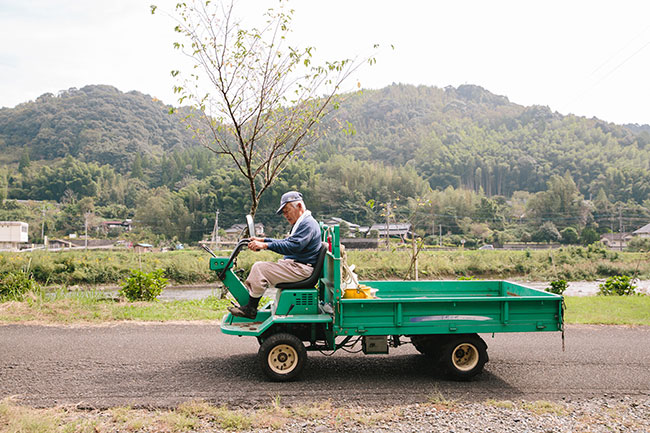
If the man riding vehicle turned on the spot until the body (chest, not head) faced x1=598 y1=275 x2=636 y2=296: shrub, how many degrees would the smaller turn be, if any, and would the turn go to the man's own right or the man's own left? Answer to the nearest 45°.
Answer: approximately 135° to the man's own right

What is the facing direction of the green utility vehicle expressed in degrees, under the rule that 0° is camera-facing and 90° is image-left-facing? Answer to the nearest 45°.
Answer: approximately 90°

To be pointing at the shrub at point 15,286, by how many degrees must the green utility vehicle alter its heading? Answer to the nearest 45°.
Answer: approximately 45° to its right

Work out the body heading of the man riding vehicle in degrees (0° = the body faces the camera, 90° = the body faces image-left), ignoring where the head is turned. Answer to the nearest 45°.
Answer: approximately 90°

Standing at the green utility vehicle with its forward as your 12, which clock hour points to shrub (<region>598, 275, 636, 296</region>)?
The shrub is roughly at 4 o'clock from the green utility vehicle.

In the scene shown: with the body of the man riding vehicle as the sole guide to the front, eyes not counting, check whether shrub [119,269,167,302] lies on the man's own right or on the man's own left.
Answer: on the man's own right

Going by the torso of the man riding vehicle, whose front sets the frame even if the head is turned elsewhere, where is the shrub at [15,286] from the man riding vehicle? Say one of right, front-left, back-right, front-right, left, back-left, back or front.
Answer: front-right
